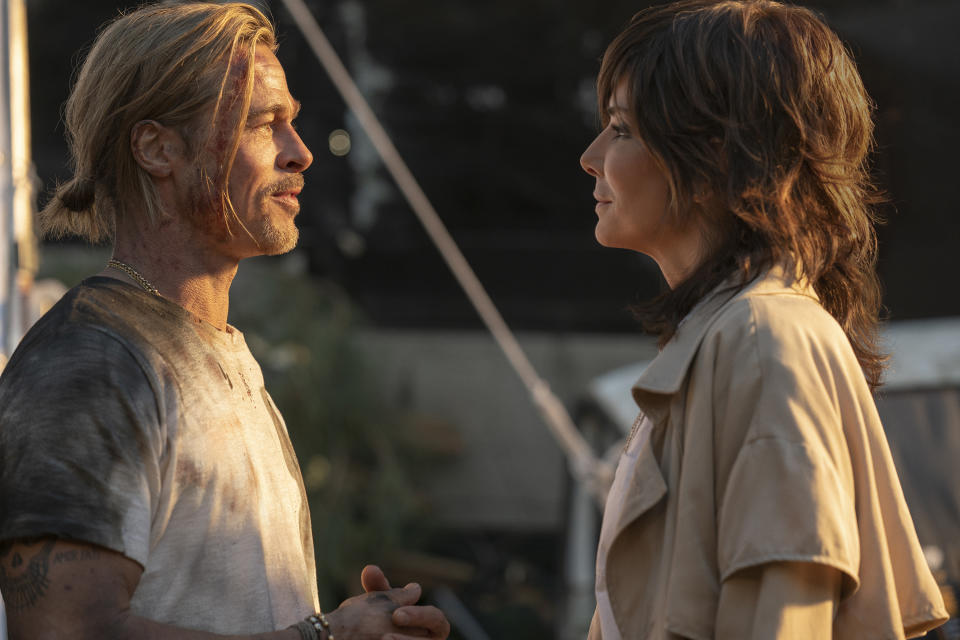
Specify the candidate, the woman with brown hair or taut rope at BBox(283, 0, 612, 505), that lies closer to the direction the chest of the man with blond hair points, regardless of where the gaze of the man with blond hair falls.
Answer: the woman with brown hair

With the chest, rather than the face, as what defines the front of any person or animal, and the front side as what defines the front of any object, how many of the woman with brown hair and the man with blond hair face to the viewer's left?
1

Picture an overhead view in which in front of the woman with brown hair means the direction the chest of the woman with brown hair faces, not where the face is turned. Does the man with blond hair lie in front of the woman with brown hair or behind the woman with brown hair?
in front

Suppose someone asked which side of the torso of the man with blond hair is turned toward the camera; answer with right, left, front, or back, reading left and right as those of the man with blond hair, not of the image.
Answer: right

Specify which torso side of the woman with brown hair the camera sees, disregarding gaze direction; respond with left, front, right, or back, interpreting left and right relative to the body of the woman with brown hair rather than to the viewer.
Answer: left

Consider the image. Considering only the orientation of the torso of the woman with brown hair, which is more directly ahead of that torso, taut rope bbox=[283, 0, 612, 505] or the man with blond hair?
the man with blond hair

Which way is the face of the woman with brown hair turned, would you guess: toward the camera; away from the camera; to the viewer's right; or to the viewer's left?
to the viewer's left

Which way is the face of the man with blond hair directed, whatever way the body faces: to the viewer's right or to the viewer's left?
to the viewer's right

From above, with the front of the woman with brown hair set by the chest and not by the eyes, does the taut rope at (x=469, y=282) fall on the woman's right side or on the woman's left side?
on the woman's right side

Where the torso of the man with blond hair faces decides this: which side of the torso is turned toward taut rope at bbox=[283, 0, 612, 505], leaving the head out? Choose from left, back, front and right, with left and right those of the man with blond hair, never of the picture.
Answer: left

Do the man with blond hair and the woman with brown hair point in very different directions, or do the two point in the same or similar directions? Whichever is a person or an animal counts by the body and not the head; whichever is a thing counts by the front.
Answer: very different directions

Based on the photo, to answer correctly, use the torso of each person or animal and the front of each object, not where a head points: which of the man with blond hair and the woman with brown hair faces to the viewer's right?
the man with blond hair
